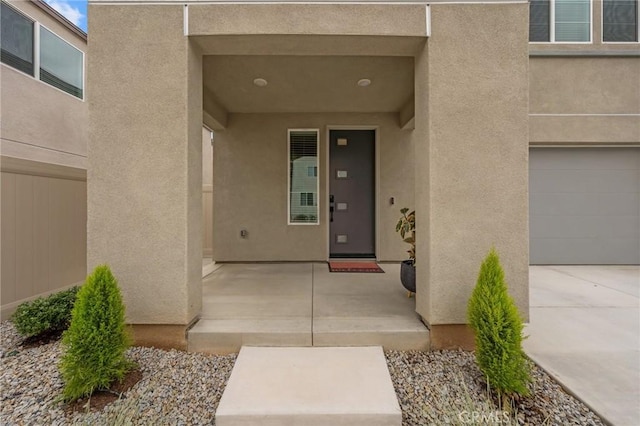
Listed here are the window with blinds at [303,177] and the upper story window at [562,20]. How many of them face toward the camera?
2

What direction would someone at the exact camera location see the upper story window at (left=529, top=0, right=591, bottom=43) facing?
facing the viewer

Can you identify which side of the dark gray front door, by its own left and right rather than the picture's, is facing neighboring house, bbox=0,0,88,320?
right

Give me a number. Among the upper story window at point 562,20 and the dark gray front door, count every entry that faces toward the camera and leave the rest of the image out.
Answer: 2

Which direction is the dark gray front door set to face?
toward the camera

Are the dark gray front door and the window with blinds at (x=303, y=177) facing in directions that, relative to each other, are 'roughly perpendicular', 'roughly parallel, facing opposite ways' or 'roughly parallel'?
roughly parallel

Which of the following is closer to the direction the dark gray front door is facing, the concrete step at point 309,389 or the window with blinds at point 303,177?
the concrete step

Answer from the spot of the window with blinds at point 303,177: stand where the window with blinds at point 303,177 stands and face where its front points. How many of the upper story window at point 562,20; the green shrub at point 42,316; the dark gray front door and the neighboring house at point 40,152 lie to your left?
2

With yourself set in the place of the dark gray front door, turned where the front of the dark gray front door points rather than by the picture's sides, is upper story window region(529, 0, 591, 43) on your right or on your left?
on your left

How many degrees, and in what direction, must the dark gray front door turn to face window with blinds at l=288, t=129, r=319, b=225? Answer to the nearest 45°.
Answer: approximately 90° to its right

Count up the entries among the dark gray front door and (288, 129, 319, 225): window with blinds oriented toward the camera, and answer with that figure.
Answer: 2

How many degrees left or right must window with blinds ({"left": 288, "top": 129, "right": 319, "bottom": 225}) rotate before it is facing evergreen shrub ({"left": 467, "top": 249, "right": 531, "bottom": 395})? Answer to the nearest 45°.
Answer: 0° — it already faces it

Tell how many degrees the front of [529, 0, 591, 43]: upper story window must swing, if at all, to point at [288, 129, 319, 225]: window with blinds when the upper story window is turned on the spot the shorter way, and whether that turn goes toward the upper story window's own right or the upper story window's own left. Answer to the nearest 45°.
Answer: approximately 45° to the upper story window's own right

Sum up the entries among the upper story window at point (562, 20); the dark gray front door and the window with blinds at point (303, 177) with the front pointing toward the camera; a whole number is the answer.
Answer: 3

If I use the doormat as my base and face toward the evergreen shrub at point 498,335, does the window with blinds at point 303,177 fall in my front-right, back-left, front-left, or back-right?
back-right

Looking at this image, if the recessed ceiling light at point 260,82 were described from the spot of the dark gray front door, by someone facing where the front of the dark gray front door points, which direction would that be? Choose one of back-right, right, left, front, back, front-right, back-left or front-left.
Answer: front-right
